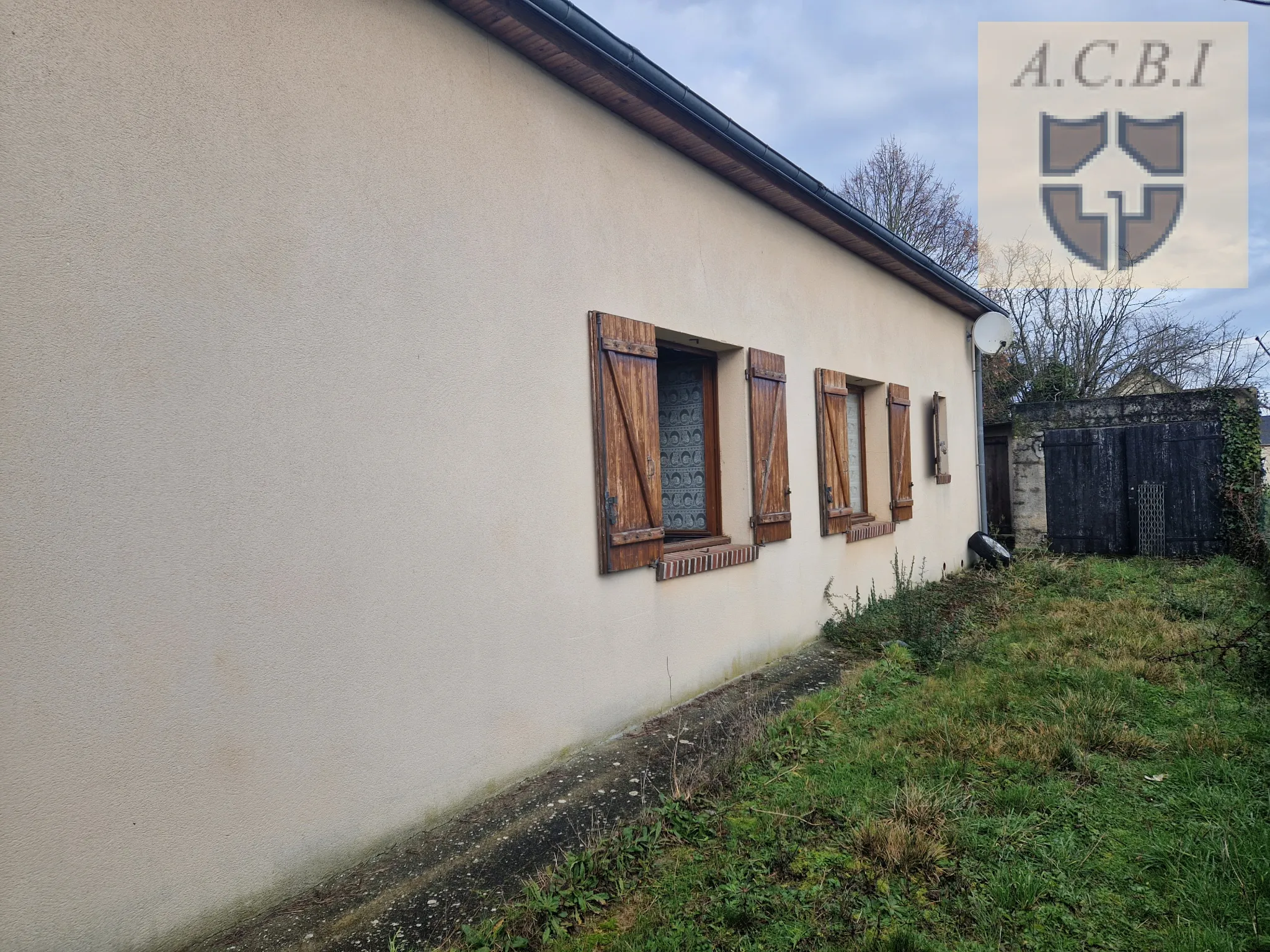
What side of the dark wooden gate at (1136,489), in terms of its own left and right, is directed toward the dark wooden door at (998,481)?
right

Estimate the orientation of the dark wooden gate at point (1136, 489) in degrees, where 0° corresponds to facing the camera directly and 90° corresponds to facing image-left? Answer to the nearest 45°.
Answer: approximately 0°

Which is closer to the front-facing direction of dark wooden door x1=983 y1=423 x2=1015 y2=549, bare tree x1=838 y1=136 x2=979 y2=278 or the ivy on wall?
the ivy on wall

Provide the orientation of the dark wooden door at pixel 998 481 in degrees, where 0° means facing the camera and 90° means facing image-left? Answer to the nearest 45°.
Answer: approximately 0°

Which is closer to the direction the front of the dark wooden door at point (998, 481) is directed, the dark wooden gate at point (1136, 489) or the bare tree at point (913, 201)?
the dark wooden gate

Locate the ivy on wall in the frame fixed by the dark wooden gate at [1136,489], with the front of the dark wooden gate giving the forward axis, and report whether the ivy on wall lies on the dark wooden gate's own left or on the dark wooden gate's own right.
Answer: on the dark wooden gate's own left

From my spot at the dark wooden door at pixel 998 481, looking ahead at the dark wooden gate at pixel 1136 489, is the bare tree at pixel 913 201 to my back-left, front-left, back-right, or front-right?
back-left

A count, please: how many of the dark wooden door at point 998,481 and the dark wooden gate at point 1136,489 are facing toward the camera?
2
